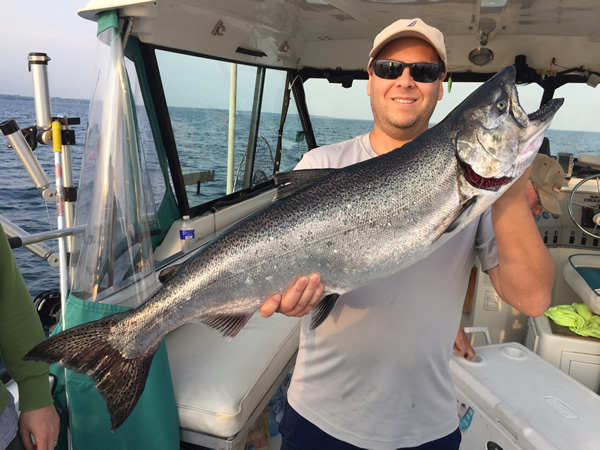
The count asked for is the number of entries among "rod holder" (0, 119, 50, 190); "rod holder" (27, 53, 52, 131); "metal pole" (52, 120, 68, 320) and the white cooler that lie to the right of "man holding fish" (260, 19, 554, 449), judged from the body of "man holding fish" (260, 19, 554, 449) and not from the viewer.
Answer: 3

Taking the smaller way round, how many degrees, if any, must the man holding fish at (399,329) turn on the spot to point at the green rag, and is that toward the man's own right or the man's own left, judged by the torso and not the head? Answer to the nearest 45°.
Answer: approximately 135° to the man's own left

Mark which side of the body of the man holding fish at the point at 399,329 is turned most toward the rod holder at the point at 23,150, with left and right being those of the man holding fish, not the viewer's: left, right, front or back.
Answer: right

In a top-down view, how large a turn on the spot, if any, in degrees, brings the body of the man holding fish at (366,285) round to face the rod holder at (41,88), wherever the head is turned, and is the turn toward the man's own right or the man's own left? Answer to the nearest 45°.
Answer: approximately 135° to the man's own right

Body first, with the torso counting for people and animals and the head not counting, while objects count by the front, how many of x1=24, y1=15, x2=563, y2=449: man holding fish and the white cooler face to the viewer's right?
0

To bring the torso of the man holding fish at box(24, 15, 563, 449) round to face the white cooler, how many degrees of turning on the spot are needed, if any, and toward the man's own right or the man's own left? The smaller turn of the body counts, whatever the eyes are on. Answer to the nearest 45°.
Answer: approximately 135° to the man's own left

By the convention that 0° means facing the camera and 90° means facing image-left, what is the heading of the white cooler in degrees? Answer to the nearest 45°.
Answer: approximately 45°

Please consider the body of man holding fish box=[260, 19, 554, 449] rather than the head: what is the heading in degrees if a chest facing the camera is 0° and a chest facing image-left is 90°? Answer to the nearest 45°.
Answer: approximately 0°

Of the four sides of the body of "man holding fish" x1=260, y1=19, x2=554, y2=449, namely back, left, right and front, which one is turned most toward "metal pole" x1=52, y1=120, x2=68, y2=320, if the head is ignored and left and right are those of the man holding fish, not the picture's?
right
